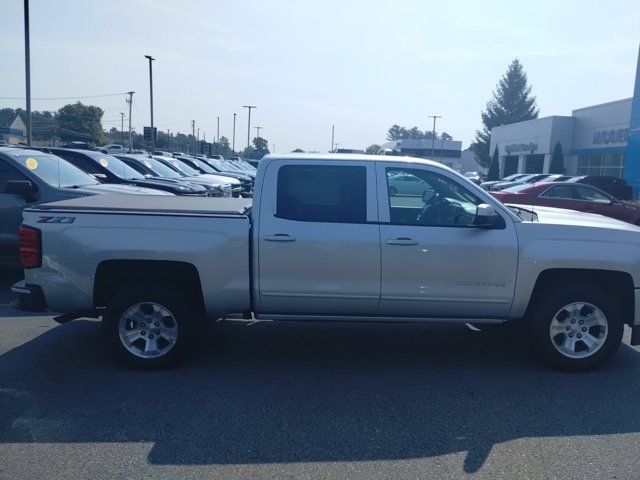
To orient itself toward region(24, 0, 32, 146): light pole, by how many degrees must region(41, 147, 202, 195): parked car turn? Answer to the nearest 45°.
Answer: approximately 135° to its left

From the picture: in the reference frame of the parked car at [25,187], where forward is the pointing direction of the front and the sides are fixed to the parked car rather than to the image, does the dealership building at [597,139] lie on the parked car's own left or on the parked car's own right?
on the parked car's own left

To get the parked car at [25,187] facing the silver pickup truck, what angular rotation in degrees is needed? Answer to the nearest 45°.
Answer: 0° — it already faces it

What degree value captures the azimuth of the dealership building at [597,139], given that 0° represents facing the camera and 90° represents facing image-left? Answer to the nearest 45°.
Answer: approximately 45°

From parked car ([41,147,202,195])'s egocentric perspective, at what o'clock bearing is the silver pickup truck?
The silver pickup truck is roughly at 1 o'clock from the parked car.

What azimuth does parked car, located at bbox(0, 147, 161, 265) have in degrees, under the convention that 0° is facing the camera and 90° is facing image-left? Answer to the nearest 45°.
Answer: approximately 315°

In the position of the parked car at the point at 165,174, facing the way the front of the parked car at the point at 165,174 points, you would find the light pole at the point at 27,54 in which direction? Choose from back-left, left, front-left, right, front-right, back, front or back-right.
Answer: back

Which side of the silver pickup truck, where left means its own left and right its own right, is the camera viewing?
right

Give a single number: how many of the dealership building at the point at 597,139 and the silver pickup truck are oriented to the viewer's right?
1
